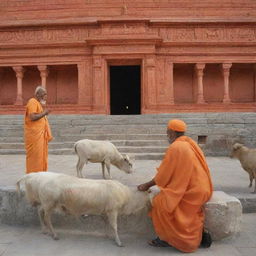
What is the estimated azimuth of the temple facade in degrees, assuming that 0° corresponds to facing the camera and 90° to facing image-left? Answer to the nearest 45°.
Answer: approximately 0°

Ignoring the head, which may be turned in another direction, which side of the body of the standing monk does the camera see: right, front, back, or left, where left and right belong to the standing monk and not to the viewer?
right

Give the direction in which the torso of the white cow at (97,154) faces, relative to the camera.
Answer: to the viewer's right

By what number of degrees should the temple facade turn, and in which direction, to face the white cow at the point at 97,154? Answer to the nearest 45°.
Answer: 0° — it already faces it

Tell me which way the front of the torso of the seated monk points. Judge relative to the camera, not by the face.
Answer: to the viewer's left

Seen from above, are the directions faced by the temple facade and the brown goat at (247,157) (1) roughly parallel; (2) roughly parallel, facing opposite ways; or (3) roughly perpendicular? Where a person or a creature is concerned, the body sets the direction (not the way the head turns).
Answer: roughly perpendicular

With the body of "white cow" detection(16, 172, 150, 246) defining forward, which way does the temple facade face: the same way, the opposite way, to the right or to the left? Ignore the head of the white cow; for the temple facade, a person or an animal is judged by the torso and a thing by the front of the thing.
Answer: to the right

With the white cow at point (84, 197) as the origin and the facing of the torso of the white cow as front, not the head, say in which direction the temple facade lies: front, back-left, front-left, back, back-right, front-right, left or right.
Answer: left

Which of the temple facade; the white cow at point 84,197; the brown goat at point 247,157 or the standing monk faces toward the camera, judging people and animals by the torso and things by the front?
the temple facade

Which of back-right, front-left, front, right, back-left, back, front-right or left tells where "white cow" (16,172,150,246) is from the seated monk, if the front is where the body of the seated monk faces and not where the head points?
front

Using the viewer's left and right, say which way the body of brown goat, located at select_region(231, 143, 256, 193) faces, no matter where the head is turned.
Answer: facing to the left of the viewer

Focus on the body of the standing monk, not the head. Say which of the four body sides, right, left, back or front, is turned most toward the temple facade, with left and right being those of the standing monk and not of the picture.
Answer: left

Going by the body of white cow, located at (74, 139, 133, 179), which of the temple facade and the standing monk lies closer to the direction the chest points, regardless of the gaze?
the temple facade
